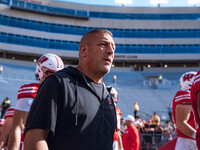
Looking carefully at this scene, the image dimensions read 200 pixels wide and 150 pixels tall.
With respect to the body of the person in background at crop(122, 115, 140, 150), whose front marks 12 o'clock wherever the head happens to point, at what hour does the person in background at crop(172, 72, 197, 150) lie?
the person in background at crop(172, 72, 197, 150) is roughly at 10 o'clock from the person in background at crop(122, 115, 140, 150).

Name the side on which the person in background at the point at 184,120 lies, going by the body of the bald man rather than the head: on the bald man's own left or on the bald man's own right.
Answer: on the bald man's own left

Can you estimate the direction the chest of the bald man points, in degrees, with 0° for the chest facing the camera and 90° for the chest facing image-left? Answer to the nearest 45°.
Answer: approximately 315°

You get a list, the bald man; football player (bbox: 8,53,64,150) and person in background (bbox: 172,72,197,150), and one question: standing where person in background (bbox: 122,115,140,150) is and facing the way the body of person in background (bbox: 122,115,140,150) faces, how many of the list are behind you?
0

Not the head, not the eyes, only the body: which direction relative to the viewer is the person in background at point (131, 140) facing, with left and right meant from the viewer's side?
facing the viewer and to the left of the viewer
